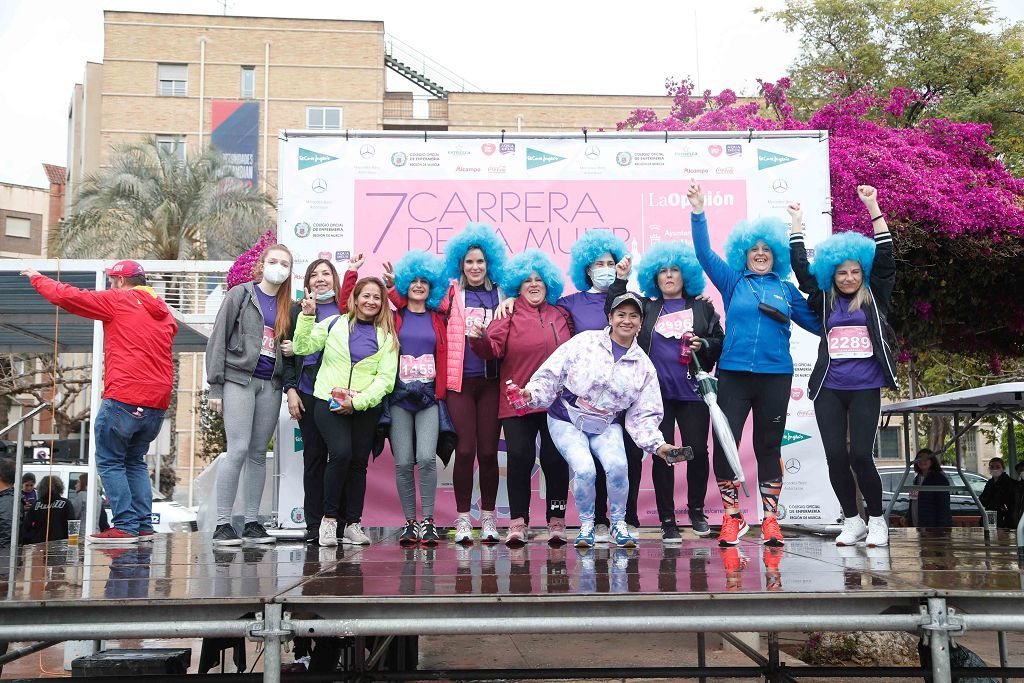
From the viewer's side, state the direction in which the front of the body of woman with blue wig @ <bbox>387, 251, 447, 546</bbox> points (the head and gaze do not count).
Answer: toward the camera

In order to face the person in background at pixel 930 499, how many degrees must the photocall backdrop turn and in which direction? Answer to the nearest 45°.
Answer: approximately 135° to its left

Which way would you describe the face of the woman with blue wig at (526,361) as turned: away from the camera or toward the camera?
toward the camera

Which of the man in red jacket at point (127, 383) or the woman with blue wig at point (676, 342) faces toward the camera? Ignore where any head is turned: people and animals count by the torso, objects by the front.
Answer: the woman with blue wig

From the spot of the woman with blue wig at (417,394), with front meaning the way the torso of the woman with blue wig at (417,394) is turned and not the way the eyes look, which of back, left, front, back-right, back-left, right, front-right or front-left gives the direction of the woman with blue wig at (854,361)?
left

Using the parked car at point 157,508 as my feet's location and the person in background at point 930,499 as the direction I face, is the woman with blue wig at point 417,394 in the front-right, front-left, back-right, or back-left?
front-right

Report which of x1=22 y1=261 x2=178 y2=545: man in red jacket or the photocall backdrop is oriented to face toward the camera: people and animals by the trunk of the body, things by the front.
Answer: the photocall backdrop

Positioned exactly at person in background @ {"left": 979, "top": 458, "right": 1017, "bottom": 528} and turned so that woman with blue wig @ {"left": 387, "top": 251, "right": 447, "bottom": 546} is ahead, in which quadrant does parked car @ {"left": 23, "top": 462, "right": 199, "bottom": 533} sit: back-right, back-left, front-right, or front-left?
front-right

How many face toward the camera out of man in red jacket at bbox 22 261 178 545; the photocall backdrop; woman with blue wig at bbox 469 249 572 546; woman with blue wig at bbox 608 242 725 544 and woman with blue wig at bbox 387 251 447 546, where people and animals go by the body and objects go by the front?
4

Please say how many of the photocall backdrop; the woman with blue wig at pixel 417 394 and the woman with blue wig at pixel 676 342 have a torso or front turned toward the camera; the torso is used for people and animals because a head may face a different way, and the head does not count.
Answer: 3

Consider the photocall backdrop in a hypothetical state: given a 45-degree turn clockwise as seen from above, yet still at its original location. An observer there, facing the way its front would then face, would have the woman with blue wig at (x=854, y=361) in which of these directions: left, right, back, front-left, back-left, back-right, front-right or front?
left

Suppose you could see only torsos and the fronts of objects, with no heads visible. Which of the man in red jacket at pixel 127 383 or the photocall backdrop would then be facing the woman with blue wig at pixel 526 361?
the photocall backdrop

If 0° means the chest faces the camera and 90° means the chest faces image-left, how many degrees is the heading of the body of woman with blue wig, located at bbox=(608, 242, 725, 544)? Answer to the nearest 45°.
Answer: approximately 0°

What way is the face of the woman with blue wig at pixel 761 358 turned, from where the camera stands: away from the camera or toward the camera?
toward the camera

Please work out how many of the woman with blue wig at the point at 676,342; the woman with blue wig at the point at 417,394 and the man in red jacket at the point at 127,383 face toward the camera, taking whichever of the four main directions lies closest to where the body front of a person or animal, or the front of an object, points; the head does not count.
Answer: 2

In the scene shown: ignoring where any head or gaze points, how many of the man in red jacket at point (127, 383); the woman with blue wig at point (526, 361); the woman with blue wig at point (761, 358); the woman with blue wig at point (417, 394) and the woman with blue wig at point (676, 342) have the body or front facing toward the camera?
4

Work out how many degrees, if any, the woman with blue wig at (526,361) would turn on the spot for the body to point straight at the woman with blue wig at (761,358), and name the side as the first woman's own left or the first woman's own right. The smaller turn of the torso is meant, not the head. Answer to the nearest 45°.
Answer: approximately 90° to the first woman's own left

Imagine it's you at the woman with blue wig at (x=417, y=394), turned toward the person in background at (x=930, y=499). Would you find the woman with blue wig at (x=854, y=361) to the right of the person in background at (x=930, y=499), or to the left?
right
